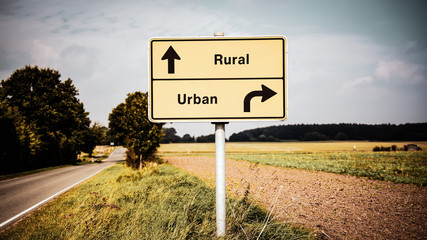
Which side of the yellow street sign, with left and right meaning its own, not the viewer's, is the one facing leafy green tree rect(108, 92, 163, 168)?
back

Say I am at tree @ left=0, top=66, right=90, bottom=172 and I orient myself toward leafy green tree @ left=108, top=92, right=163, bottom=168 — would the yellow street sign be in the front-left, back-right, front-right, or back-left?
front-right

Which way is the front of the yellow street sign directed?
toward the camera

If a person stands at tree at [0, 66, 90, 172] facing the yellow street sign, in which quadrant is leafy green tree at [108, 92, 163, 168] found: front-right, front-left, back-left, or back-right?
front-left

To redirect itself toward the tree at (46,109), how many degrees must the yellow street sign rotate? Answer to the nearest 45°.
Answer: approximately 135° to its right
